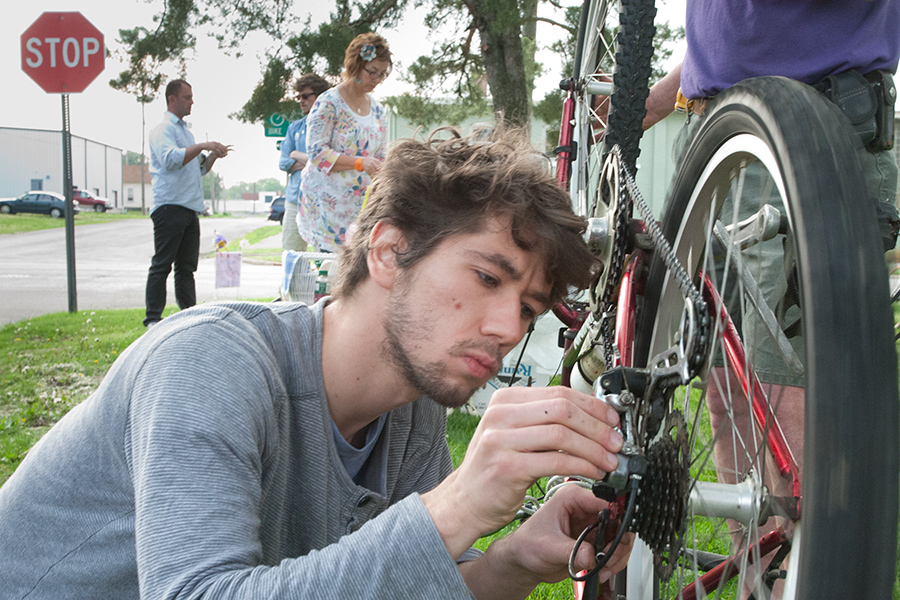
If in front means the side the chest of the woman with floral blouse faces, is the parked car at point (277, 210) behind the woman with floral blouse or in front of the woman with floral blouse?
behind

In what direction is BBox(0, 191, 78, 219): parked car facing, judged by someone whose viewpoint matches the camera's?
facing to the left of the viewer

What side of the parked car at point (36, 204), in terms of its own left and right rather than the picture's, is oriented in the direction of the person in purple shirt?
left

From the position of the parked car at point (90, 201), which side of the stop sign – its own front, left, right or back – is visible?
back

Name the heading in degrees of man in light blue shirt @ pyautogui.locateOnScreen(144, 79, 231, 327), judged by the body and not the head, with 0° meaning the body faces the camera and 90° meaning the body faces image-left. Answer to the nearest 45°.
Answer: approximately 270°

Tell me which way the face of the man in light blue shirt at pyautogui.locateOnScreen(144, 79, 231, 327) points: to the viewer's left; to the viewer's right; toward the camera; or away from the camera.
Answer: to the viewer's right

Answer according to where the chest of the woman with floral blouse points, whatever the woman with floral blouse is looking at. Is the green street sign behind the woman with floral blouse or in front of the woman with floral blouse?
behind

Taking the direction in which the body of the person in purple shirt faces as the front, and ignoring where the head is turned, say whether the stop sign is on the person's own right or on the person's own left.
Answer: on the person's own right

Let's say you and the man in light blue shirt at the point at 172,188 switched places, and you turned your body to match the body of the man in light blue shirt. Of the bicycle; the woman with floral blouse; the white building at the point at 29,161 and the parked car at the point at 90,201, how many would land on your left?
2
